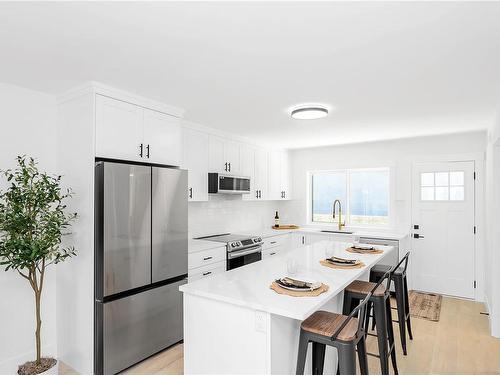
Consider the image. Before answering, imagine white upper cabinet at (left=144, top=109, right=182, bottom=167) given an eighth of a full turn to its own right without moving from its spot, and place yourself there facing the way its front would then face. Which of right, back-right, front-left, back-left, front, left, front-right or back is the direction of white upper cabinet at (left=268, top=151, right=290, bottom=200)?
back-left

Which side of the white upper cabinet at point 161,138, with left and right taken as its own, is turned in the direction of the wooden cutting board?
left

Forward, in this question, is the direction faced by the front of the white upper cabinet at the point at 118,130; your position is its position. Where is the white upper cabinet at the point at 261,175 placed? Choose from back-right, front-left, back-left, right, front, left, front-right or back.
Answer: left

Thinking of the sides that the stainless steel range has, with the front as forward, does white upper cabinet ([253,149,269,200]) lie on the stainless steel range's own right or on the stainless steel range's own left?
on the stainless steel range's own left

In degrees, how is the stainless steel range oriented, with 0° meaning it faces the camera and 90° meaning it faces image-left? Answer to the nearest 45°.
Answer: approximately 315°

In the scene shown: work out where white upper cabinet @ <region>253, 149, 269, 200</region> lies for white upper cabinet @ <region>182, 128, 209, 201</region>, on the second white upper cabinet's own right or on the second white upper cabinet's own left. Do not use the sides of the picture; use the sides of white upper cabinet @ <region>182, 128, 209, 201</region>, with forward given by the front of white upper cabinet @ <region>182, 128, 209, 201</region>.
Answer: on the second white upper cabinet's own left

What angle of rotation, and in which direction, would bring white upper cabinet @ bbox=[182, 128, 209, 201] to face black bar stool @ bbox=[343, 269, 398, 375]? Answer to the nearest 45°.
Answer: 0° — it already faces it

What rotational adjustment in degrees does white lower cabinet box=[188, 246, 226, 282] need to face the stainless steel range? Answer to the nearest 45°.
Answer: approximately 90° to its left
